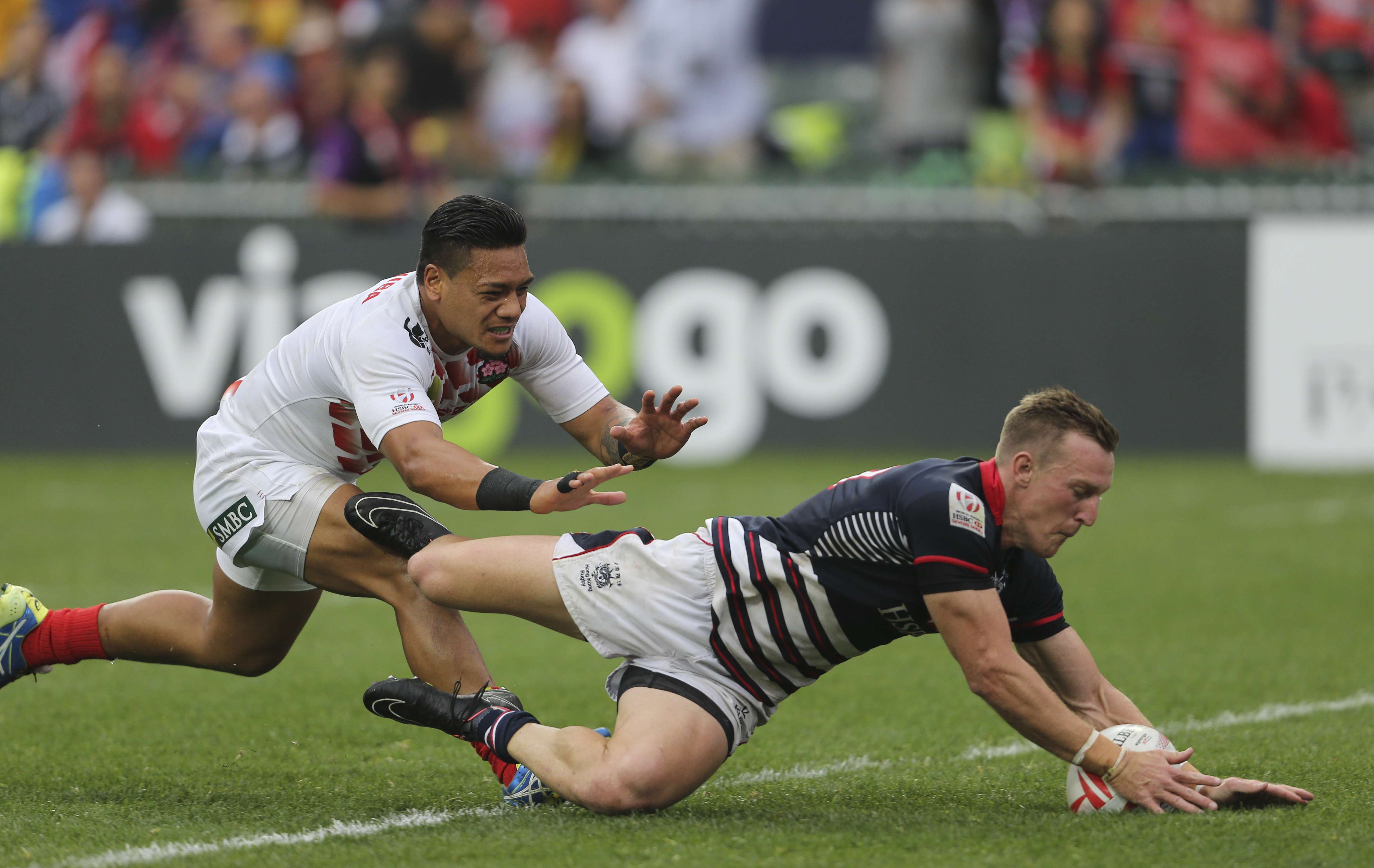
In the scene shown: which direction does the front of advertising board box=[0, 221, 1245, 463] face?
toward the camera

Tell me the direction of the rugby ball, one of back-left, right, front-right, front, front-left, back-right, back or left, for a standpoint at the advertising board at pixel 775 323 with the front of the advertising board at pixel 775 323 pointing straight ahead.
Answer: front

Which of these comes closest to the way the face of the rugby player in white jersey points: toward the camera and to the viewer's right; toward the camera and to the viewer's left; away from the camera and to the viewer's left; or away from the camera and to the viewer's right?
toward the camera and to the viewer's right

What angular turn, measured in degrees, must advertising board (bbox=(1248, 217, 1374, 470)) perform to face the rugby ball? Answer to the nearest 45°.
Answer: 0° — it already faces it

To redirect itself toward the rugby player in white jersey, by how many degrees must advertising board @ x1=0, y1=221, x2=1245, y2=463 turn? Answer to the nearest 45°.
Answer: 0° — it already faces them

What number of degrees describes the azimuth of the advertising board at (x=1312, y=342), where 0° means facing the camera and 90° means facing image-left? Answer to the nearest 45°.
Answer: approximately 0°

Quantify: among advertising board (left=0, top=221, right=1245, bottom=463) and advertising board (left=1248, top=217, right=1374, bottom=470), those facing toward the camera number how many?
2

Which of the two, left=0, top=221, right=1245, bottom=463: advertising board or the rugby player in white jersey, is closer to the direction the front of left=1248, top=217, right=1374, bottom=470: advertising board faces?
the rugby player in white jersey

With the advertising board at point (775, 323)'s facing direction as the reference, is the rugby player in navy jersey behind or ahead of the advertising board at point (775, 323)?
ahead

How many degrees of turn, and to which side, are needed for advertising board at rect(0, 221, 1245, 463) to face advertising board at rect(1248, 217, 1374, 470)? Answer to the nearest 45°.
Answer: approximately 90° to its left

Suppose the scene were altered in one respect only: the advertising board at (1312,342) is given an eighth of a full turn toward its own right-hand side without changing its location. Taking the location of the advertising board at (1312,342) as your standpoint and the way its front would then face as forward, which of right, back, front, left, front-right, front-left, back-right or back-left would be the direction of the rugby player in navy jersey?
front-left

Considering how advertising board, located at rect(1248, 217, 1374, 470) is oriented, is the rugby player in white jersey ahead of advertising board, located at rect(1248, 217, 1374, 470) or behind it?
ahead
